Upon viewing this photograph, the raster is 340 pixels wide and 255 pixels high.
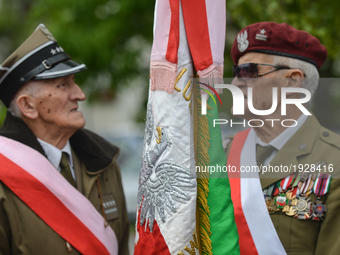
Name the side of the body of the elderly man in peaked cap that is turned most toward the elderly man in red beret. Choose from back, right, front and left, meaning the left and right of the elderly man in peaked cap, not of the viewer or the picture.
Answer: front

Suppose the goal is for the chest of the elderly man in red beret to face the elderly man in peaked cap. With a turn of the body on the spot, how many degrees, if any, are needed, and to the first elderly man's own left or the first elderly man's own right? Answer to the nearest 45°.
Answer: approximately 45° to the first elderly man's own right

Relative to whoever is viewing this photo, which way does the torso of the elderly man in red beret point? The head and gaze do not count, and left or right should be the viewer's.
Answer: facing the viewer and to the left of the viewer

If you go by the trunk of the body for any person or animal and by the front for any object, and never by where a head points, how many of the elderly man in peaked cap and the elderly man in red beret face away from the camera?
0

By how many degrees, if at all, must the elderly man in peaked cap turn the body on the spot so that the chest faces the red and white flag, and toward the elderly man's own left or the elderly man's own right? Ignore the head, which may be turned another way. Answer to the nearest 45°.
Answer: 0° — they already face it

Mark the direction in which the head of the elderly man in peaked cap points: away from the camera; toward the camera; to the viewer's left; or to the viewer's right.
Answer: to the viewer's right

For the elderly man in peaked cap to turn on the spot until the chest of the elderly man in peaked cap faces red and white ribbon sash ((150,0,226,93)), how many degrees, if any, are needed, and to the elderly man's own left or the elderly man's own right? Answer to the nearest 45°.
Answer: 0° — they already face it

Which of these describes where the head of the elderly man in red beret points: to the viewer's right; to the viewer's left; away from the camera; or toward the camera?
to the viewer's left

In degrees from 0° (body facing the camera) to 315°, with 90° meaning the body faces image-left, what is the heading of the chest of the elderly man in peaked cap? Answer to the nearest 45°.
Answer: approximately 315°
